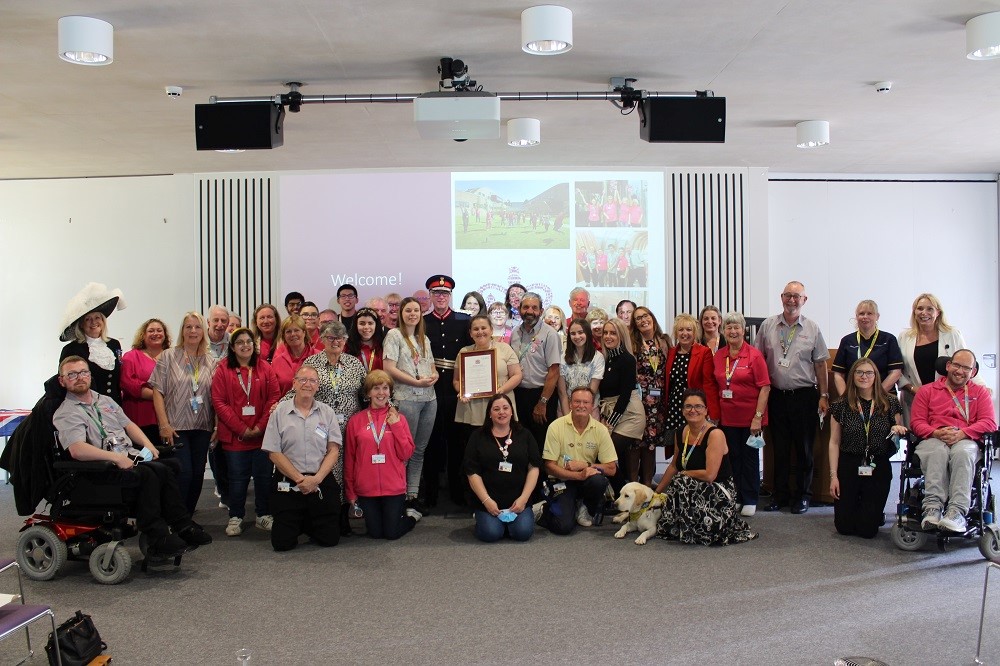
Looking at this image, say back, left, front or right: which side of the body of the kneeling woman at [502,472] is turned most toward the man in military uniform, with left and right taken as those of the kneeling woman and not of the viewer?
back

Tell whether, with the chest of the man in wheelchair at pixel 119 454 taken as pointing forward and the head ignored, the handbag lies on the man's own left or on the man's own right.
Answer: on the man's own right

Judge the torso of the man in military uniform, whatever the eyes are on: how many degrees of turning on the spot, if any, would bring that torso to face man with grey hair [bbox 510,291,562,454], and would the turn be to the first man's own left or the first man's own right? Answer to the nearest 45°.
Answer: approximately 90° to the first man's own left

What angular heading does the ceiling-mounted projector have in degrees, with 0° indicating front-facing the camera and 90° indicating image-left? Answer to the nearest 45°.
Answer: approximately 180°
